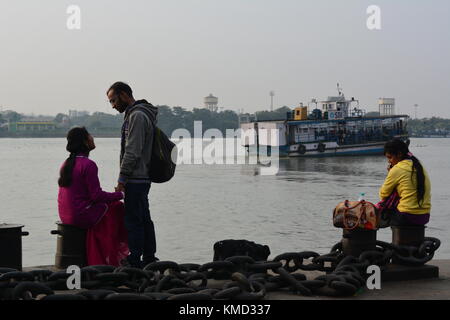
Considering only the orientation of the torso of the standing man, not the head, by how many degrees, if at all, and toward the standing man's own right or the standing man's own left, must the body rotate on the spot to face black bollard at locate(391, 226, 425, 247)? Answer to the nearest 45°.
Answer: approximately 180°

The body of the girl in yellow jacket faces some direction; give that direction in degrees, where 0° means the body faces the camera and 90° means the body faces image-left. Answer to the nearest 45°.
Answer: approximately 135°

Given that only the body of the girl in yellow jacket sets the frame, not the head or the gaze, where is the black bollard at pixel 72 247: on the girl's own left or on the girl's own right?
on the girl's own left

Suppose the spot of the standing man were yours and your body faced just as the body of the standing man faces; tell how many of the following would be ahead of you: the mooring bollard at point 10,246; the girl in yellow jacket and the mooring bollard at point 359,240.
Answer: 1

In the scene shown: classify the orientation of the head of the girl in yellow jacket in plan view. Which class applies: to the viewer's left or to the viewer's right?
to the viewer's left

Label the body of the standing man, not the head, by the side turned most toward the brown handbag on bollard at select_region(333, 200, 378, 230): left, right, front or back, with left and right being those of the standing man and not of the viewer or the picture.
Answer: back

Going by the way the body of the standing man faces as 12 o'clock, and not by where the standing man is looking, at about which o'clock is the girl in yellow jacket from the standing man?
The girl in yellow jacket is roughly at 6 o'clock from the standing man.

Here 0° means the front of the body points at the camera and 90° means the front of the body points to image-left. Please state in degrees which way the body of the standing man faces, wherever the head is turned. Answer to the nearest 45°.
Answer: approximately 90°

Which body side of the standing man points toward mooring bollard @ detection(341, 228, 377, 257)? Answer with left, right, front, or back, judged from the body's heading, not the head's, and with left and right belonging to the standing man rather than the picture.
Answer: back

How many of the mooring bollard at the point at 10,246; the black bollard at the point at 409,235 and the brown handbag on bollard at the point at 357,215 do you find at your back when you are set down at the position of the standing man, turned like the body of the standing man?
2

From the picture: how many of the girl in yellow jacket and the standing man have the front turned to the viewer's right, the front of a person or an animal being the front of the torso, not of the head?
0

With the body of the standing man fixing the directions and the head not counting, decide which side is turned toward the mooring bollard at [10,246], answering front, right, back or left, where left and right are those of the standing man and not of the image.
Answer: front

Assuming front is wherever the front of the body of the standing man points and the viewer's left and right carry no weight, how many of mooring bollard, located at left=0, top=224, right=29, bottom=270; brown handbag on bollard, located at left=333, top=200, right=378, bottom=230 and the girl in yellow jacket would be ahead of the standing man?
1
